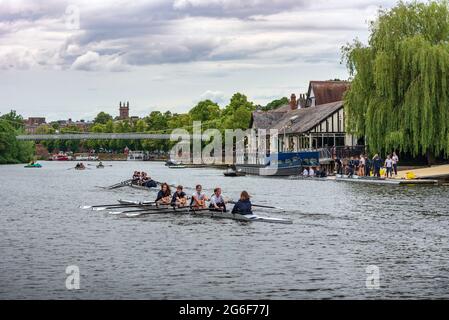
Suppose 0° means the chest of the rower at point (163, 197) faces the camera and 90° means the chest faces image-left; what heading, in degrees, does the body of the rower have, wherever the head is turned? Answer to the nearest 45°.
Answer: approximately 315°

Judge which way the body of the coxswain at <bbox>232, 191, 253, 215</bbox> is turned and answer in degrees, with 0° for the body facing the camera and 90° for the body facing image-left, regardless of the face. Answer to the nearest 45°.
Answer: approximately 135°

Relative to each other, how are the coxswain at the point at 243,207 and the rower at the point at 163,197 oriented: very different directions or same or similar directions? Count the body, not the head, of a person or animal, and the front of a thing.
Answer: very different directions
